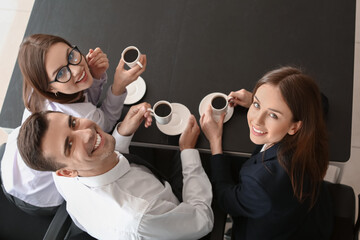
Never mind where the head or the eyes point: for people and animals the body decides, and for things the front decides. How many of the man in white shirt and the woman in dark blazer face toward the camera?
0

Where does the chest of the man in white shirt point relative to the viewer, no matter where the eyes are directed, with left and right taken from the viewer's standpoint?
facing away from the viewer and to the right of the viewer

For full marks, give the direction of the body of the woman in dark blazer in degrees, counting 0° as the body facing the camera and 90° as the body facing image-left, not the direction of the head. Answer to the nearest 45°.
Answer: approximately 135°
